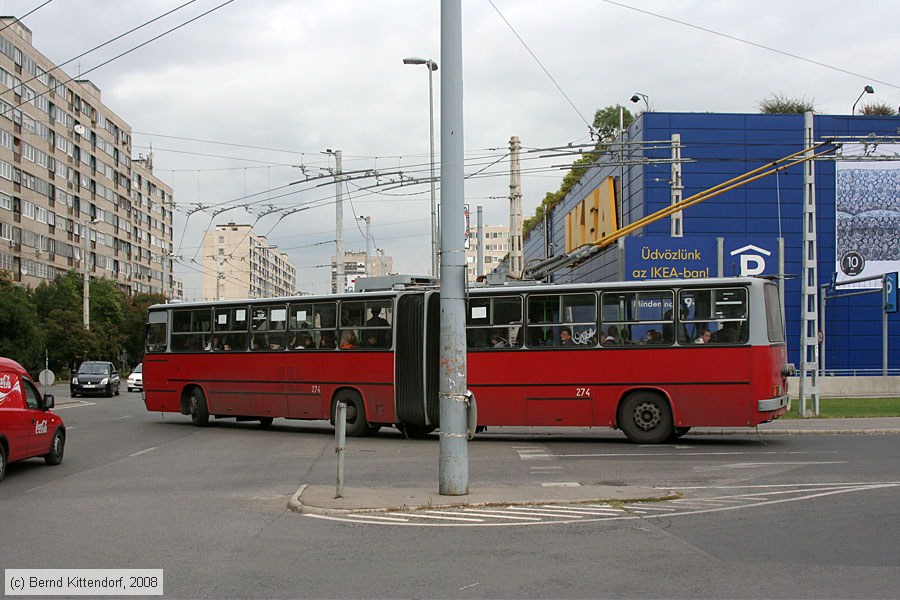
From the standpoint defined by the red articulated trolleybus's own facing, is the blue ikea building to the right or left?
on its right

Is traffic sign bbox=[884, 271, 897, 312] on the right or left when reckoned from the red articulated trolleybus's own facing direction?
on its right

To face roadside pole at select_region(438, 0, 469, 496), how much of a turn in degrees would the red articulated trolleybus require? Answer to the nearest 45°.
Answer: approximately 90° to its left

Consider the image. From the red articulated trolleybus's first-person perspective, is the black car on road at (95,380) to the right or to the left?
on its right

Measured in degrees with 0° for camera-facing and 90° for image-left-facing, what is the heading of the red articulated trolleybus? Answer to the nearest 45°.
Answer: approximately 90°

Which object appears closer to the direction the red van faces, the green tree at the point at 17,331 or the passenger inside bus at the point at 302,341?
the passenger inside bus

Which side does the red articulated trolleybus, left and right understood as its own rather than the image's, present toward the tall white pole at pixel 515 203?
right
